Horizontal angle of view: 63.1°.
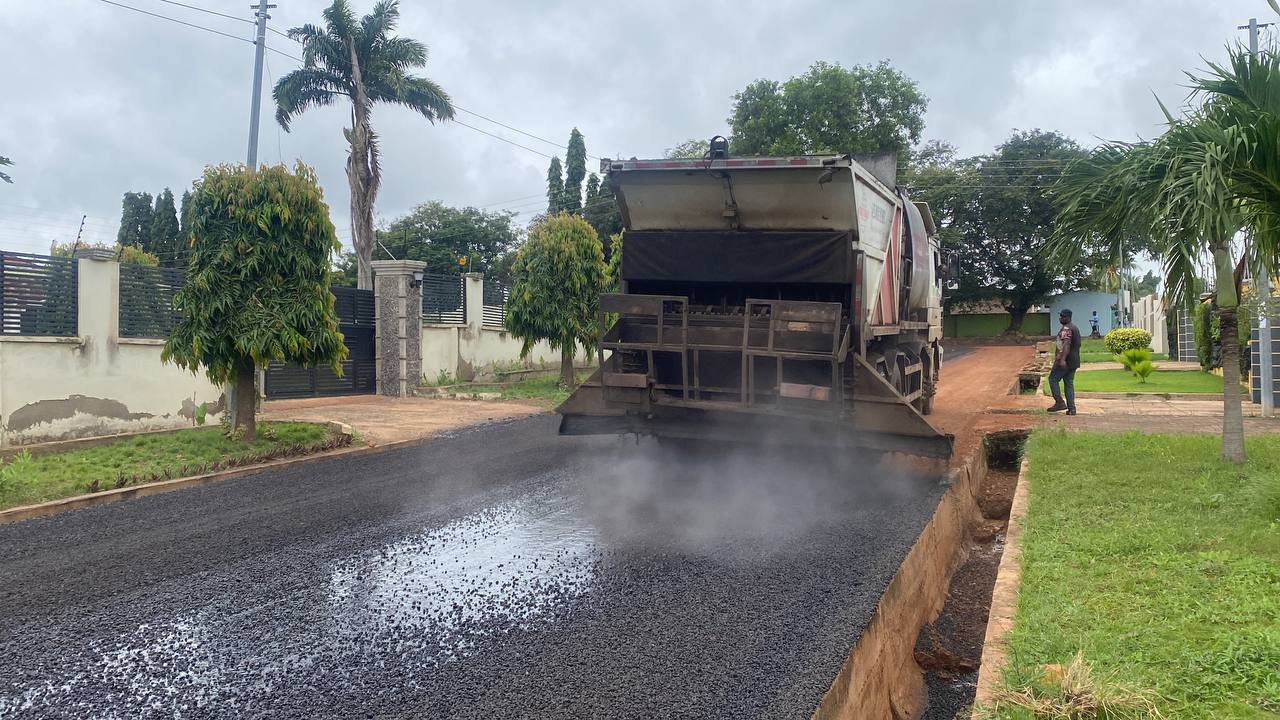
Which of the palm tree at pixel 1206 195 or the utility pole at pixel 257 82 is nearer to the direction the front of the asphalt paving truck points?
the utility pole

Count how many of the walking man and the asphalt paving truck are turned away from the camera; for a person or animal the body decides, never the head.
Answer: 1

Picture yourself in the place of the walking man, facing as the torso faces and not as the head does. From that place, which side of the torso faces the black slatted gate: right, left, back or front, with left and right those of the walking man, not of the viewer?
front

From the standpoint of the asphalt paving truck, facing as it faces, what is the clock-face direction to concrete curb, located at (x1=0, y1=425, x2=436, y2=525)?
The concrete curb is roughly at 9 o'clock from the asphalt paving truck.

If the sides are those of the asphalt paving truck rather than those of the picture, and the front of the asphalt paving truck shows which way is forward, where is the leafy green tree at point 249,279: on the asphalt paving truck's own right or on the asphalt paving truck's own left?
on the asphalt paving truck's own left

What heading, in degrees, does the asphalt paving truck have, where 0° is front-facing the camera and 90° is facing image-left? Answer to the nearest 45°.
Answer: approximately 180°

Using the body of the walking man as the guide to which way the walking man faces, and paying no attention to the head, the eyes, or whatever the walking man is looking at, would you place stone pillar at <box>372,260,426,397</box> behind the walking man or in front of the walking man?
in front

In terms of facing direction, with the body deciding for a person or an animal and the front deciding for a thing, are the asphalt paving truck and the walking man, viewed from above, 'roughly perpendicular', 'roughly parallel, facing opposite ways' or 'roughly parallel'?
roughly perpendicular

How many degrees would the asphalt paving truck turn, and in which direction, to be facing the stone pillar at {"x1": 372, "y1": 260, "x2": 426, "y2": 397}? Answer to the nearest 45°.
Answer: approximately 45° to its left

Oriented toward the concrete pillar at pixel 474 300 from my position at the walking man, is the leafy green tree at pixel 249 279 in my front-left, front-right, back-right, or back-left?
front-left

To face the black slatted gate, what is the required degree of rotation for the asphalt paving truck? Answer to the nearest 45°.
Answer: approximately 45° to its left

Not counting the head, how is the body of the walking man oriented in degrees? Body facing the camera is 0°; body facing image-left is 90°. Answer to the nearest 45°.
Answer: approximately 90°

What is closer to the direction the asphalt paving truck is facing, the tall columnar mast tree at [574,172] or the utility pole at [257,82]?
the tall columnar mast tree

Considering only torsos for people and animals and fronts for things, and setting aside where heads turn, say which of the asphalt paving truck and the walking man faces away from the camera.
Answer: the asphalt paving truck

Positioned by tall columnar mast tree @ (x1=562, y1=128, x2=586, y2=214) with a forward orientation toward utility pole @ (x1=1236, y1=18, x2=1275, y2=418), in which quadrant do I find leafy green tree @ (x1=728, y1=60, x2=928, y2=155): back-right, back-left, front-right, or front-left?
front-left

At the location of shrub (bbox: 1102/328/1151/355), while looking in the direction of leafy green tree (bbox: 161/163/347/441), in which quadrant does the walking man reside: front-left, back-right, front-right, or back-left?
front-left

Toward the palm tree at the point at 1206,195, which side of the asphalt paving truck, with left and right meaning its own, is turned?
right
